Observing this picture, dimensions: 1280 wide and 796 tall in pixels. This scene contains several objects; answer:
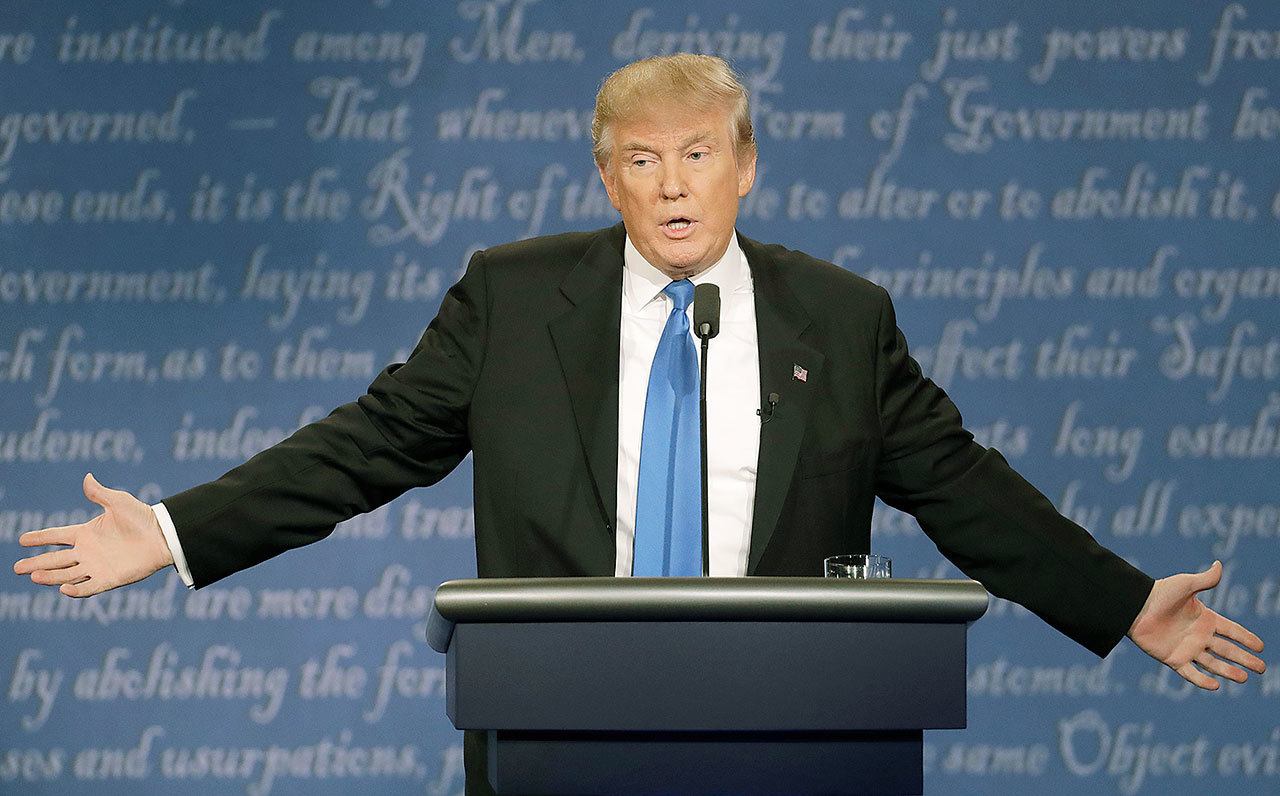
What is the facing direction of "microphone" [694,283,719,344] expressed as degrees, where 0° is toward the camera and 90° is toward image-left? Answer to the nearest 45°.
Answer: approximately 180°

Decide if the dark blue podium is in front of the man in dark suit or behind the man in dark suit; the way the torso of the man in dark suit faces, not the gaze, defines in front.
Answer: in front

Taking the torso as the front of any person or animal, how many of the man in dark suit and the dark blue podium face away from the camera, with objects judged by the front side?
0

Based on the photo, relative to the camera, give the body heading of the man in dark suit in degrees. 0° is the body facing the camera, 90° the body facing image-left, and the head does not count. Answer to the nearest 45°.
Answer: approximately 0°

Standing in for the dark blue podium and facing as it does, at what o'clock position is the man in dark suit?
The man in dark suit is roughly at 6 o'clock from the dark blue podium.
